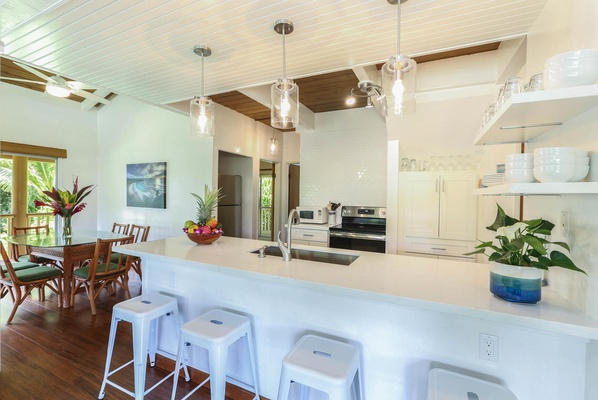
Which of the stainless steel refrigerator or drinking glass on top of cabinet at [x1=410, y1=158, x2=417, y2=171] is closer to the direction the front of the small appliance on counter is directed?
the drinking glass on top of cabinet

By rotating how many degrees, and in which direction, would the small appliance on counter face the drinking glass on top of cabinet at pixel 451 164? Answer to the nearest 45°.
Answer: approximately 45° to its left

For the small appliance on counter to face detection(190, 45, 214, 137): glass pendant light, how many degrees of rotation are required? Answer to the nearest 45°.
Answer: approximately 45° to its right

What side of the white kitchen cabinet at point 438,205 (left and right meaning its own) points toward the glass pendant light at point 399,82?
front

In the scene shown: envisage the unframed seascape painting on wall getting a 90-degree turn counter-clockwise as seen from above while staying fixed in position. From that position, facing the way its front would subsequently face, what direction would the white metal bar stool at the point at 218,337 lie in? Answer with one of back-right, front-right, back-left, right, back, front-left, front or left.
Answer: front-right

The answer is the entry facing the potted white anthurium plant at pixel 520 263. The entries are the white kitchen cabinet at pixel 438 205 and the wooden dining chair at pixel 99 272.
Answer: the white kitchen cabinet

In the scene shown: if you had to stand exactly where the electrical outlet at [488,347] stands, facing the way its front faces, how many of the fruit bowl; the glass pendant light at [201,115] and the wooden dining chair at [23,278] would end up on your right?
3

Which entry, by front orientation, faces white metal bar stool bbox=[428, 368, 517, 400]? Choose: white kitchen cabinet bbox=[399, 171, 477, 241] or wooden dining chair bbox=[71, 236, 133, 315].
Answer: the white kitchen cabinet
